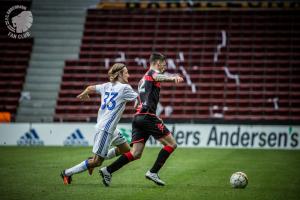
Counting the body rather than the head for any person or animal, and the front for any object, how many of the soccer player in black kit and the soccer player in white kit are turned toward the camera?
0

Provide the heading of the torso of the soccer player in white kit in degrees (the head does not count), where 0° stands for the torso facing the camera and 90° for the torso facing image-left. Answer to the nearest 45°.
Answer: approximately 225°

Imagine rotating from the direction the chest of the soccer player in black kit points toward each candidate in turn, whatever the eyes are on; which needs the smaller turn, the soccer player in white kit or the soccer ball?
the soccer ball

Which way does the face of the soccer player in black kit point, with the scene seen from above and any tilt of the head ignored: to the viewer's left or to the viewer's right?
to the viewer's right

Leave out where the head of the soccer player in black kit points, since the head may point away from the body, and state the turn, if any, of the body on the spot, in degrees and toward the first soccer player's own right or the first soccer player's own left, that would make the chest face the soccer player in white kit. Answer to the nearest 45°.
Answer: approximately 180°

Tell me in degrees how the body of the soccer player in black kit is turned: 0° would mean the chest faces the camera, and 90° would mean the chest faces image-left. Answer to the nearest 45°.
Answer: approximately 270°

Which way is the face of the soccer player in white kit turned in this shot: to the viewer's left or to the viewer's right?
to the viewer's right

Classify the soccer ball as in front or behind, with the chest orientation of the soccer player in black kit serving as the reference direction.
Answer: in front

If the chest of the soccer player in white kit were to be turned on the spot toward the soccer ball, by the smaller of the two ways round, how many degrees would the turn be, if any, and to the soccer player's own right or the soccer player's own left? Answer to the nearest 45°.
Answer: approximately 45° to the soccer player's own right
